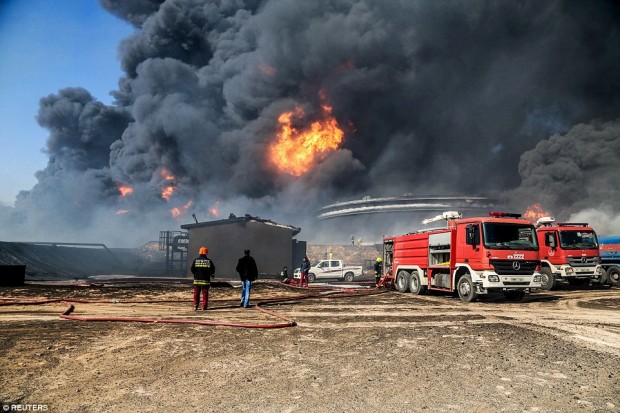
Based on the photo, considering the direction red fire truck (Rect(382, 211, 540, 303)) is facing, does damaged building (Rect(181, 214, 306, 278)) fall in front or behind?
behind

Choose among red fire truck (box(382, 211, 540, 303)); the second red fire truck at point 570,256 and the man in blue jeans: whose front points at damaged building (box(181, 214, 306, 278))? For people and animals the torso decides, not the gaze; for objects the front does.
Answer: the man in blue jeans

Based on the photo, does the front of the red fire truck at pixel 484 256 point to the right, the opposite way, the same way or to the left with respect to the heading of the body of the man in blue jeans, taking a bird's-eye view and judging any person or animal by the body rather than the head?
the opposite way

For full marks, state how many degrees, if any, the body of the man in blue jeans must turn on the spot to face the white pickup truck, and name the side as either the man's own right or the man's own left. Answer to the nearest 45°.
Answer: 0° — they already face it

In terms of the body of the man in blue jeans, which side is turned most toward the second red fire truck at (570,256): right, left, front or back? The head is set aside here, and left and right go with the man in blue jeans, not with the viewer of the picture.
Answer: right

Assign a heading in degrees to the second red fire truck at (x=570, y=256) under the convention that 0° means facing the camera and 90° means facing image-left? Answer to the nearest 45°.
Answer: approximately 315°

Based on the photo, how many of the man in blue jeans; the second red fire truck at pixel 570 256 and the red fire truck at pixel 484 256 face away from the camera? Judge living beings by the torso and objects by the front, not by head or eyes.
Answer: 1

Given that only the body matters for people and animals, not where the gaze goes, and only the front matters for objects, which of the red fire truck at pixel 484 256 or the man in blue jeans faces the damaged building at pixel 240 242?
the man in blue jeans

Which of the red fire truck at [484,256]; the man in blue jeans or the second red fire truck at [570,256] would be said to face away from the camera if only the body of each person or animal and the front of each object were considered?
the man in blue jeans

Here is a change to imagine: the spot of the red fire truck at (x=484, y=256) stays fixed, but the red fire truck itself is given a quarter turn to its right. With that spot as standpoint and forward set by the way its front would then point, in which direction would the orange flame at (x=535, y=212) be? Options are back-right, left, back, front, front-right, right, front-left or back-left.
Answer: back-right

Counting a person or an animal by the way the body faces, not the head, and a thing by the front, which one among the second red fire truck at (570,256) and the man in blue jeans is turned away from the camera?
the man in blue jeans

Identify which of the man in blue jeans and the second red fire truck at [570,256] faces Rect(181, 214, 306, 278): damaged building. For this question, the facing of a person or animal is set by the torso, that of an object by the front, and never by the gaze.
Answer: the man in blue jeans

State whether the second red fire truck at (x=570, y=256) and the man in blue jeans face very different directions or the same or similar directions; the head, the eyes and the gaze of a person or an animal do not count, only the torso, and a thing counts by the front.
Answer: very different directions

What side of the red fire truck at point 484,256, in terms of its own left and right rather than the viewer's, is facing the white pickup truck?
back

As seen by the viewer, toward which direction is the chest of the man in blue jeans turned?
away from the camera

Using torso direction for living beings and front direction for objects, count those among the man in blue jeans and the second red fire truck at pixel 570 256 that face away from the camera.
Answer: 1
